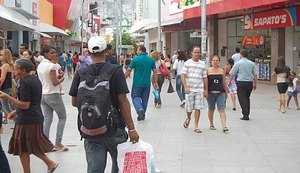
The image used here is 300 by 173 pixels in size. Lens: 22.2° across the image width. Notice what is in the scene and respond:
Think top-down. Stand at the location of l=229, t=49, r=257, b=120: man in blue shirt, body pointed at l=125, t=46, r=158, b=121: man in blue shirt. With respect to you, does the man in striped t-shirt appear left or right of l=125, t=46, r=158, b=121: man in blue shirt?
left

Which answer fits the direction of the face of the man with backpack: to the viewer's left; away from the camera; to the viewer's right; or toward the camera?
away from the camera

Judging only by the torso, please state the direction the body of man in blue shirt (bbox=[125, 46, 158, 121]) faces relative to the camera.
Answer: away from the camera

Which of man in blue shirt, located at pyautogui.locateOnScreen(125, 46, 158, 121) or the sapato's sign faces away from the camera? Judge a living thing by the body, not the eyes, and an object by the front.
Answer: the man in blue shirt
